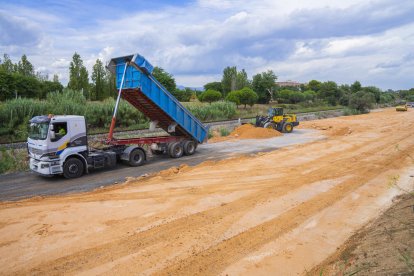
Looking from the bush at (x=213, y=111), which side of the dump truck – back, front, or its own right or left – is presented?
back

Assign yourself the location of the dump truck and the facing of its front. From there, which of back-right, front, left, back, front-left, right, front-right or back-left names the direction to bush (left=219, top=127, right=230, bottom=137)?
back

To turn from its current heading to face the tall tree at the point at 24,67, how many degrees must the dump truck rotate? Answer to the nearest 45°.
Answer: approximately 135° to its right

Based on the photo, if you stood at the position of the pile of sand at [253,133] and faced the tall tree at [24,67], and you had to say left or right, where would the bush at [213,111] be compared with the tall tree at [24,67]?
right

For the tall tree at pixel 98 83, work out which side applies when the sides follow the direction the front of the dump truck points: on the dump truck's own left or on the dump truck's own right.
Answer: on the dump truck's own right

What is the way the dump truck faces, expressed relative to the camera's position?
facing the viewer and to the left of the viewer

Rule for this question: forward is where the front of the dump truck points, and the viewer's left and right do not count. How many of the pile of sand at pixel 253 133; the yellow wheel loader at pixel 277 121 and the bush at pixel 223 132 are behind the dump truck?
3

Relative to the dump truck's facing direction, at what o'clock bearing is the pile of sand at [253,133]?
The pile of sand is roughly at 6 o'clock from the dump truck.

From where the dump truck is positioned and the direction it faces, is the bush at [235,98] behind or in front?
behind

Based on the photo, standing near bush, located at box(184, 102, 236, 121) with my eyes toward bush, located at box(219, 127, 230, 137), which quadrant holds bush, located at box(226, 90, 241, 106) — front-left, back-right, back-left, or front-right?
back-left
